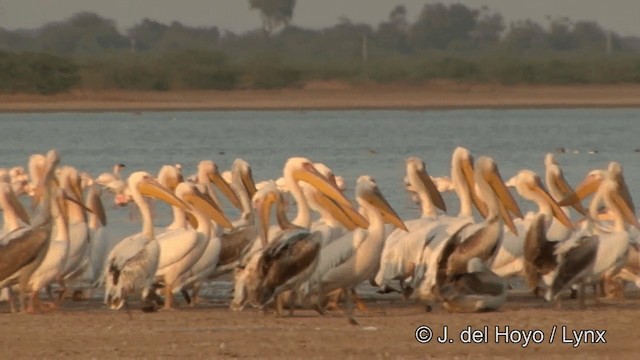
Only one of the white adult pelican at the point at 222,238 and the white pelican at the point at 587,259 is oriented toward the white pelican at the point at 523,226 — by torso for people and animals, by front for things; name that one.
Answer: the white adult pelican

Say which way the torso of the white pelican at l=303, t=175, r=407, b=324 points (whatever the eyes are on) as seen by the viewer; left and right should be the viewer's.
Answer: facing to the right of the viewer

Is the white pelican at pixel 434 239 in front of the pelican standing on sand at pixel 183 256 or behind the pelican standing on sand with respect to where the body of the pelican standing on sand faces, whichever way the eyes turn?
in front

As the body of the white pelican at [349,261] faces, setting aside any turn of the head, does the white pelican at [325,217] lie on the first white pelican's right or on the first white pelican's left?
on the first white pelican's left

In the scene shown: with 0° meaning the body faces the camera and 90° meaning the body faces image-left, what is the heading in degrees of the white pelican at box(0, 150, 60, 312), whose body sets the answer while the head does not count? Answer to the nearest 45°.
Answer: approximately 270°

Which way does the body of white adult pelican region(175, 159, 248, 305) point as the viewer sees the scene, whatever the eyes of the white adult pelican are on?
to the viewer's right

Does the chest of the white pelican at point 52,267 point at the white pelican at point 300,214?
yes

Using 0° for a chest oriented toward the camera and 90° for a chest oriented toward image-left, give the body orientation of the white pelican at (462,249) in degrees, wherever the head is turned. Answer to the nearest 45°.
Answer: approximately 270°

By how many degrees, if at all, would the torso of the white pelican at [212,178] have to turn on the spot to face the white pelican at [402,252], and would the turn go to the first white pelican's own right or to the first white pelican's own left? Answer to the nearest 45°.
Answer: approximately 45° to the first white pelican's own right

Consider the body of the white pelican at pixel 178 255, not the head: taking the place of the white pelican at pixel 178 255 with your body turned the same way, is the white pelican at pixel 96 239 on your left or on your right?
on your left

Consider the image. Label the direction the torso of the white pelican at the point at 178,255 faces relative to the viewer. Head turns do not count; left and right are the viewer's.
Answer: facing to the right of the viewer
